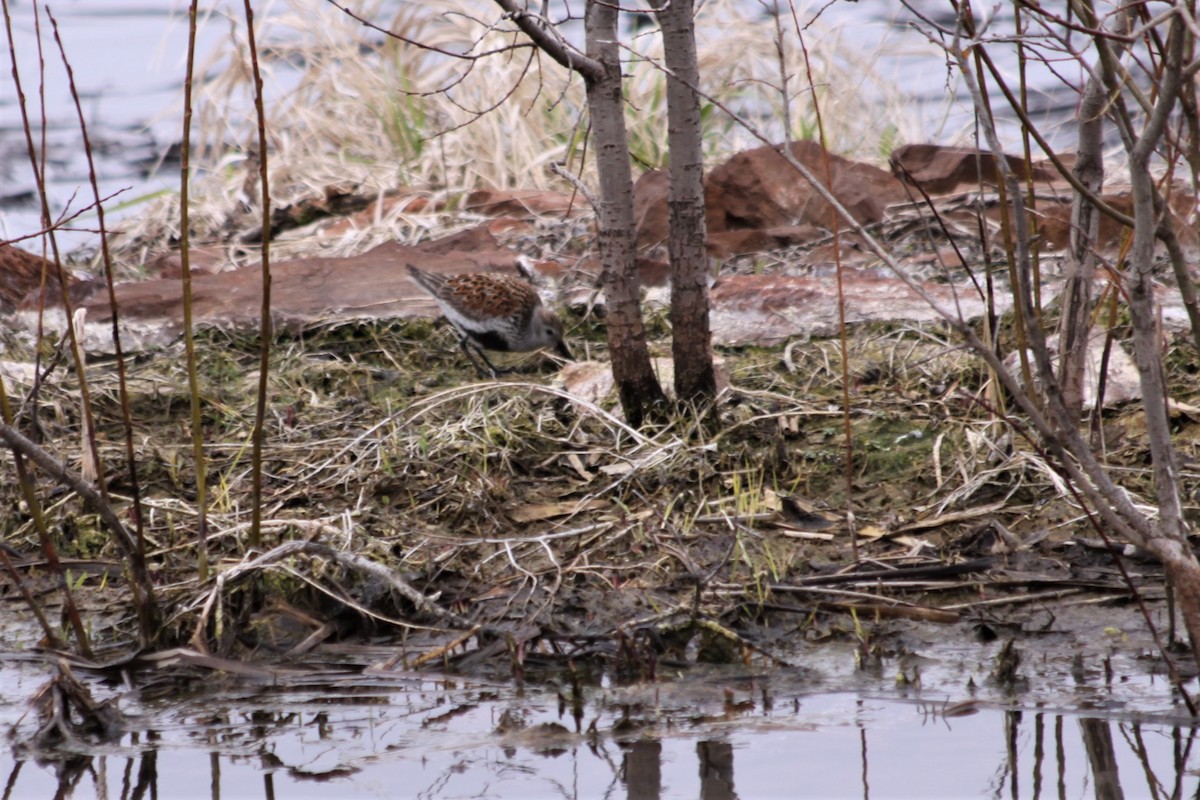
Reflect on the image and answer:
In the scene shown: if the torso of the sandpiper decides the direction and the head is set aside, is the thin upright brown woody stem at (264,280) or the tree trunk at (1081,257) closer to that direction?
the tree trunk

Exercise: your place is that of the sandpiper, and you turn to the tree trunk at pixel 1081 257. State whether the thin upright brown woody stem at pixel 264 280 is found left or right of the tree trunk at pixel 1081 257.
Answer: right

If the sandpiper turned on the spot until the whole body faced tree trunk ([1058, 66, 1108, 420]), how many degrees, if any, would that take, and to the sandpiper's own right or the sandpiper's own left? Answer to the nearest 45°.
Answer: approximately 45° to the sandpiper's own right

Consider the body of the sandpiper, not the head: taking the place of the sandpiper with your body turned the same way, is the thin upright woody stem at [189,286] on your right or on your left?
on your right

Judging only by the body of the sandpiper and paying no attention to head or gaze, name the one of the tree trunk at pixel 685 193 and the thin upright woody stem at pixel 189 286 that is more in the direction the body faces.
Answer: the tree trunk

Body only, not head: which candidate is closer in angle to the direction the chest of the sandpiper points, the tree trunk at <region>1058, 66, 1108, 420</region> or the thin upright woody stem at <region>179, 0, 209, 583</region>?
the tree trunk

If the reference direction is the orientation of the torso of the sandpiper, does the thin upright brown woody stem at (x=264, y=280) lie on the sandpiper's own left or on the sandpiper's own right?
on the sandpiper's own right

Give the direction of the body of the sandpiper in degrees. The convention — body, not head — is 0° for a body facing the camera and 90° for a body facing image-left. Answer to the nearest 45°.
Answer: approximately 270°
